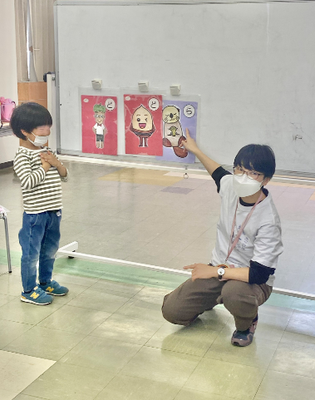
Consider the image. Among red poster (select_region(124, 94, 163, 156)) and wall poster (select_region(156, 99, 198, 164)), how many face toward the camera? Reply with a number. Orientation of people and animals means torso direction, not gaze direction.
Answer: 2

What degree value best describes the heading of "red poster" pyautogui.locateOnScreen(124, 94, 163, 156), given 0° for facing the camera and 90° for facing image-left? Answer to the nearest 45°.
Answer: approximately 0°

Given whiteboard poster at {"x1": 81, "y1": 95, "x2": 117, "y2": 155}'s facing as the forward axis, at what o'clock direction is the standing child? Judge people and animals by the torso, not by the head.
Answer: The standing child is roughly at 1 o'clock from the whiteboard poster.

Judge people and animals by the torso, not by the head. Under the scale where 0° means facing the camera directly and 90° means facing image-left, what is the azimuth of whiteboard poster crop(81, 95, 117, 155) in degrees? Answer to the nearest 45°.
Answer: approximately 0°

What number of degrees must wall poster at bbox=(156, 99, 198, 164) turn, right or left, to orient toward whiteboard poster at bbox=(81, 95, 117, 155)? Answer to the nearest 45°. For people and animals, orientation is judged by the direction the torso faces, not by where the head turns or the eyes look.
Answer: approximately 135° to its right

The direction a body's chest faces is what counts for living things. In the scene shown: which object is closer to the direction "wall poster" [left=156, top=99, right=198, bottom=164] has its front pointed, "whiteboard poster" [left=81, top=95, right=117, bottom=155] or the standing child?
the standing child

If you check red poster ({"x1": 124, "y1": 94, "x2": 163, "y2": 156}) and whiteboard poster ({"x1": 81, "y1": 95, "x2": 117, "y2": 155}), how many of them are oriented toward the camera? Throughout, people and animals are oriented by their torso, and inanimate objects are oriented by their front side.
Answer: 2

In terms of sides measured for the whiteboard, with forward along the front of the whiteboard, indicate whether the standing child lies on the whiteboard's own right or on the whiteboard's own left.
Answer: on the whiteboard's own right
